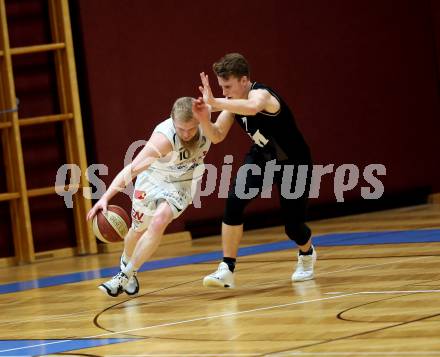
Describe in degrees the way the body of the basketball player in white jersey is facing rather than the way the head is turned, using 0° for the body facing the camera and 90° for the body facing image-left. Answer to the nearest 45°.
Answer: approximately 0°

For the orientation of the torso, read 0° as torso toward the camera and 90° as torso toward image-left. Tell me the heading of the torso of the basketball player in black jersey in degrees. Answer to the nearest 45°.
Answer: approximately 45°

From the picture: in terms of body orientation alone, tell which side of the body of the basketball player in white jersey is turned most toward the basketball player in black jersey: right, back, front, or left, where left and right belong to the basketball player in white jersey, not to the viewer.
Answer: left

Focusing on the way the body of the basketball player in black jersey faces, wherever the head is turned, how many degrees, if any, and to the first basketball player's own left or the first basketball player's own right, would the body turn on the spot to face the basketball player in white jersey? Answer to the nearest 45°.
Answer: approximately 45° to the first basketball player's own right
